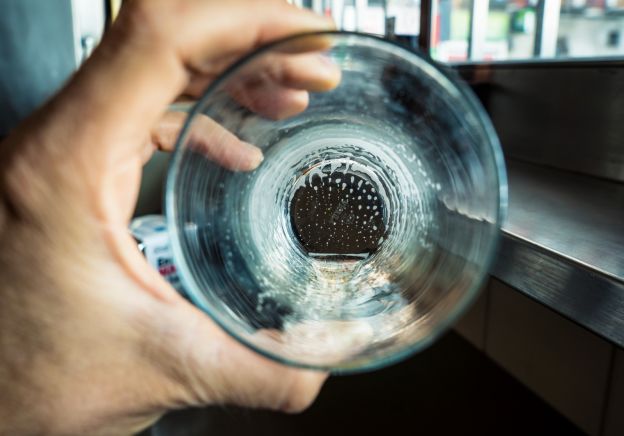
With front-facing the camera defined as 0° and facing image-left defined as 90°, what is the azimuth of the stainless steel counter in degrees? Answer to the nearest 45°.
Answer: approximately 45°
